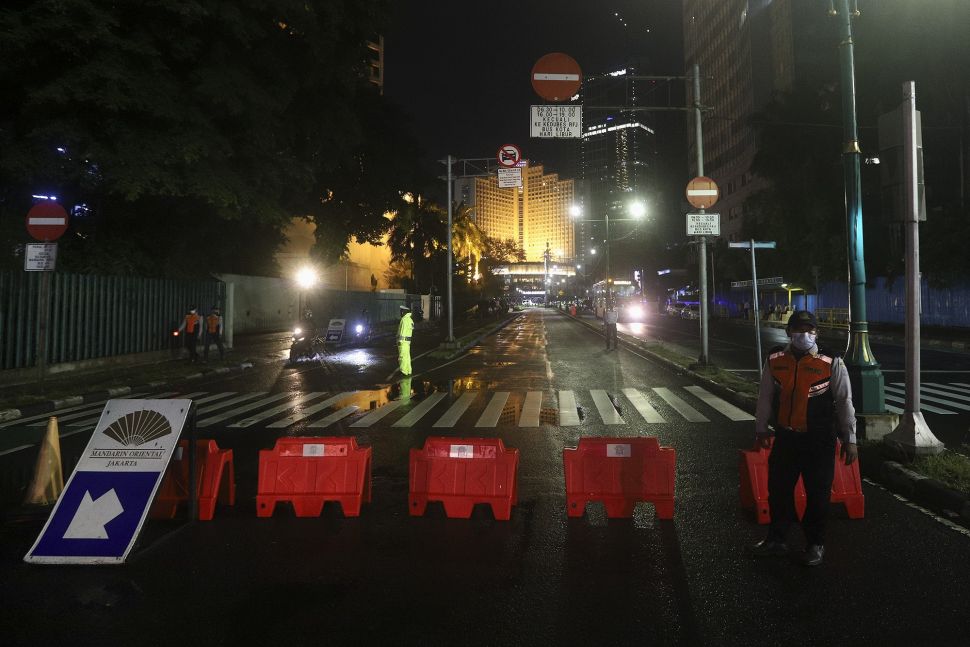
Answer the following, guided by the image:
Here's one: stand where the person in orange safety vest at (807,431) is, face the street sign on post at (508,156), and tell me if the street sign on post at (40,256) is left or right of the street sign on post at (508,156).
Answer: left

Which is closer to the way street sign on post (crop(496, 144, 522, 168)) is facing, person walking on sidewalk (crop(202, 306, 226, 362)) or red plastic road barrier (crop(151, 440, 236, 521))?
the red plastic road barrier

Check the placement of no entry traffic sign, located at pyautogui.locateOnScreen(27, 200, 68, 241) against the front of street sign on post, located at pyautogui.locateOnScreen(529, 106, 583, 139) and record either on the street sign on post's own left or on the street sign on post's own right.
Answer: on the street sign on post's own right

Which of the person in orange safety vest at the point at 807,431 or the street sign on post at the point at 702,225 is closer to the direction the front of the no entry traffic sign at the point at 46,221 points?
the person in orange safety vest

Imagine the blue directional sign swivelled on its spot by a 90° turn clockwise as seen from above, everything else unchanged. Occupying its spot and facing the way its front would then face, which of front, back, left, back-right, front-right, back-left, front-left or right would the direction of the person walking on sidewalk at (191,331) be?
right

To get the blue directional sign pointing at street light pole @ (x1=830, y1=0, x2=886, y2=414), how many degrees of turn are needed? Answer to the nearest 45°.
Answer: approximately 90° to its left

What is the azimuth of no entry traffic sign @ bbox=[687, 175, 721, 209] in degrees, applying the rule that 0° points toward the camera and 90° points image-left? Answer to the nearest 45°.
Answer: approximately 0°
